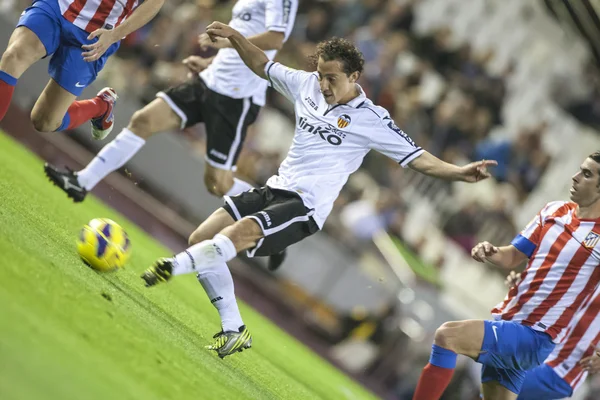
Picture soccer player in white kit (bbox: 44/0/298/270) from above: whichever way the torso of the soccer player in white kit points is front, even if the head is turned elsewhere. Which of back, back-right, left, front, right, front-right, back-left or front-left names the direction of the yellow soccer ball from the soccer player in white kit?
front-left

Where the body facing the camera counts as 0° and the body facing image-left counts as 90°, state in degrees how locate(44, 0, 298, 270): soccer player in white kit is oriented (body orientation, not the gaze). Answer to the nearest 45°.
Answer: approximately 45°

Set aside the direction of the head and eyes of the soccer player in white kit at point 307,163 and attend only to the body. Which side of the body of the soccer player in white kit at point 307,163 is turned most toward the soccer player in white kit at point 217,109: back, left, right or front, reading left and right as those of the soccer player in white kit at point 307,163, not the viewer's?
right
